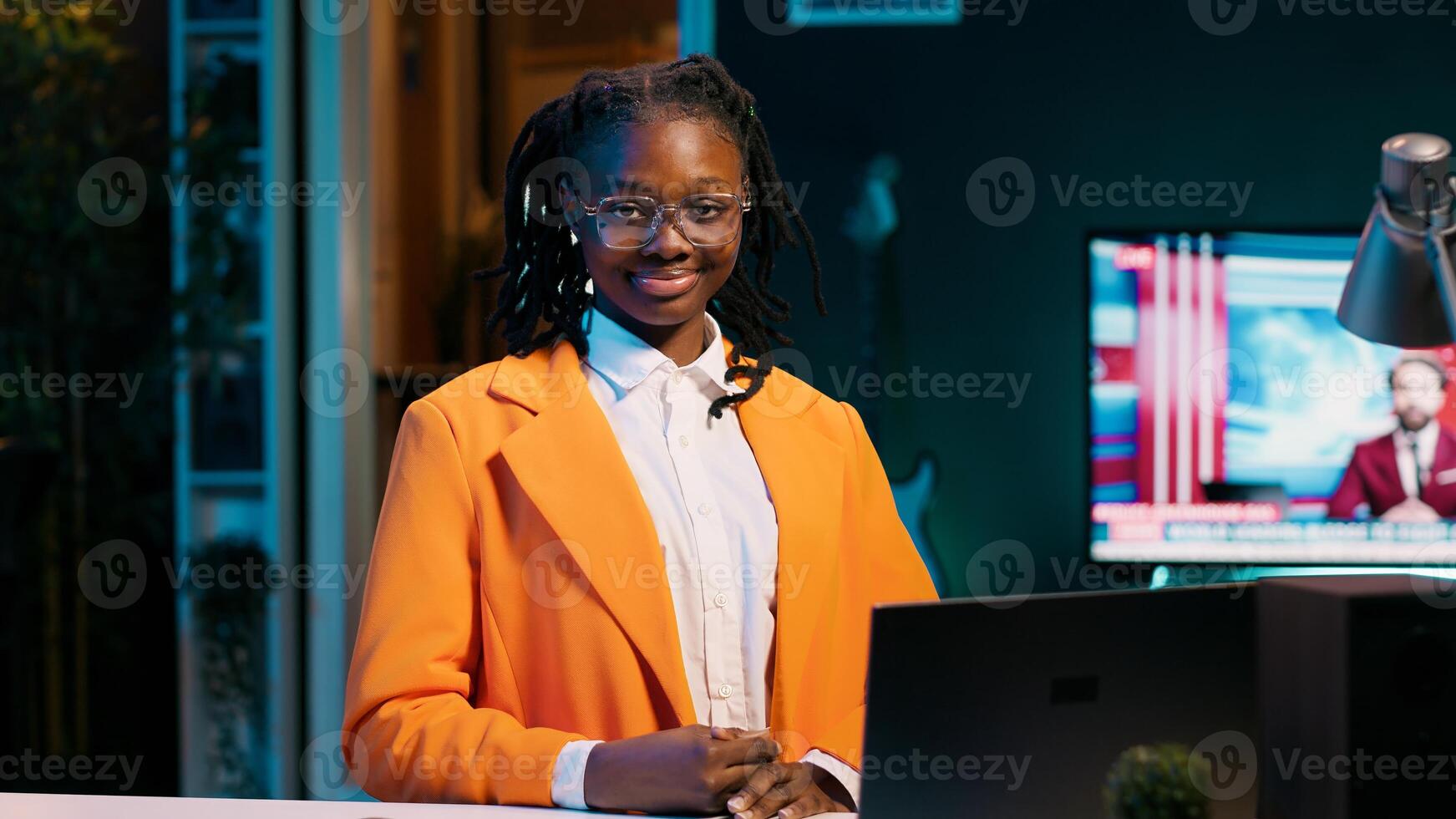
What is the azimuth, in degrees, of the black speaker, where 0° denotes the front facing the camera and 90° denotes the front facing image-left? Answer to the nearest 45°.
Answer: approximately 315°

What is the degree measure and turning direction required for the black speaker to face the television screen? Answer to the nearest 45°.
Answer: approximately 135° to its left

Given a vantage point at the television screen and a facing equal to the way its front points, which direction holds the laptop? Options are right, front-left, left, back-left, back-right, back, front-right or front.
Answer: front

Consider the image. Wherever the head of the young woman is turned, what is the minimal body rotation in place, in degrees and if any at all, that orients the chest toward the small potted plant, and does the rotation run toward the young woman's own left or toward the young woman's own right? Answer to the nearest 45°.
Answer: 0° — they already face it

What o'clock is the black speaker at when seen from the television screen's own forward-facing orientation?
The black speaker is roughly at 12 o'clock from the television screen.

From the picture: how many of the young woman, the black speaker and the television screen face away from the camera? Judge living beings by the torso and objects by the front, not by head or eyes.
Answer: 0

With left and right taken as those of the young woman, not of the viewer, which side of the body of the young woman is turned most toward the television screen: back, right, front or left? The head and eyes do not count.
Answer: left

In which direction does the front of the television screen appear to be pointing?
toward the camera

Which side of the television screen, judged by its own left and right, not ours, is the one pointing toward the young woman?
front
